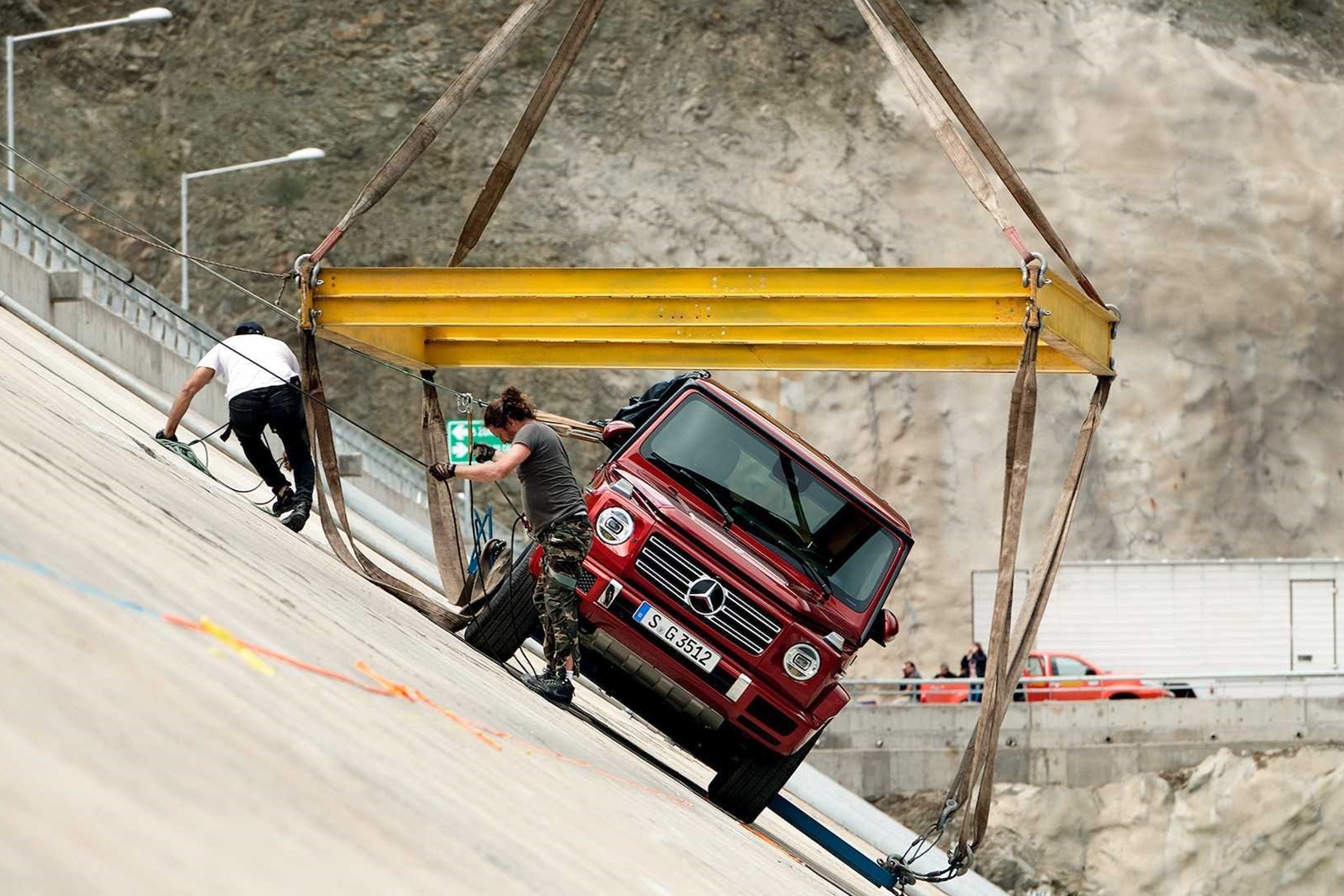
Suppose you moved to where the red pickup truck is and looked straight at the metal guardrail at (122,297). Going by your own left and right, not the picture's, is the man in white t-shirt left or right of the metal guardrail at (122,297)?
left

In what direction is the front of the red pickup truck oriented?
to the viewer's right

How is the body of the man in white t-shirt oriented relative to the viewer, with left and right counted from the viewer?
facing away from the viewer

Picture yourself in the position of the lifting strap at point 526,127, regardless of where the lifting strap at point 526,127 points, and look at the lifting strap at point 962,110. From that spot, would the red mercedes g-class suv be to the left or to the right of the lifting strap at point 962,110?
right

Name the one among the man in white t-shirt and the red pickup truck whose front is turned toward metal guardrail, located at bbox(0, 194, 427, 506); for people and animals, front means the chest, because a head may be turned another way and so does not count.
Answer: the man in white t-shirt

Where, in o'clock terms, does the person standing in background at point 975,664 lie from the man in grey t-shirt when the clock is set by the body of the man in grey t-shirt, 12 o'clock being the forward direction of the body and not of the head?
The person standing in background is roughly at 4 o'clock from the man in grey t-shirt.

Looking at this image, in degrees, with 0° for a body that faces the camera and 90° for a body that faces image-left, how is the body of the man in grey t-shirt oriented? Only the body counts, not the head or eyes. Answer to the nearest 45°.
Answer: approximately 90°
